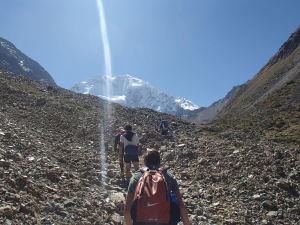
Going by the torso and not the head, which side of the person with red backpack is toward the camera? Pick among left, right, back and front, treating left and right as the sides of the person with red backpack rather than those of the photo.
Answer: back

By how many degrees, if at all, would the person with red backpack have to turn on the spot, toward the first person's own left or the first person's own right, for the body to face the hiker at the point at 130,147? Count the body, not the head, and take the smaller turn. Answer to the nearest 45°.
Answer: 0° — they already face them

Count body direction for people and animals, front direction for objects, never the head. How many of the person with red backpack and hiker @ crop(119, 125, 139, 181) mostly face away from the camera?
2

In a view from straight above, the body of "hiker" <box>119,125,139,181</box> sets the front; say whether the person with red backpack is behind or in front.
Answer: behind

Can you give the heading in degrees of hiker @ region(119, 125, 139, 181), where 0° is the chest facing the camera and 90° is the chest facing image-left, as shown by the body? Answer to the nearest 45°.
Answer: approximately 180°

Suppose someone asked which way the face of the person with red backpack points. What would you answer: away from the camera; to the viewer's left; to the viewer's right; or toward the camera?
away from the camera
